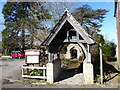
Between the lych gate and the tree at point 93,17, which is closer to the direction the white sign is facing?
the lych gate

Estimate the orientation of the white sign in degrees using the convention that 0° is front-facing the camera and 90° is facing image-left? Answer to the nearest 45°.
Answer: approximately 0°

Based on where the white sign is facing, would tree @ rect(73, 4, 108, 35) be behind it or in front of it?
behind

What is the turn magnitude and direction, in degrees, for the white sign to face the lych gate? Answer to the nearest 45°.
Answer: approximately 45° to its left
